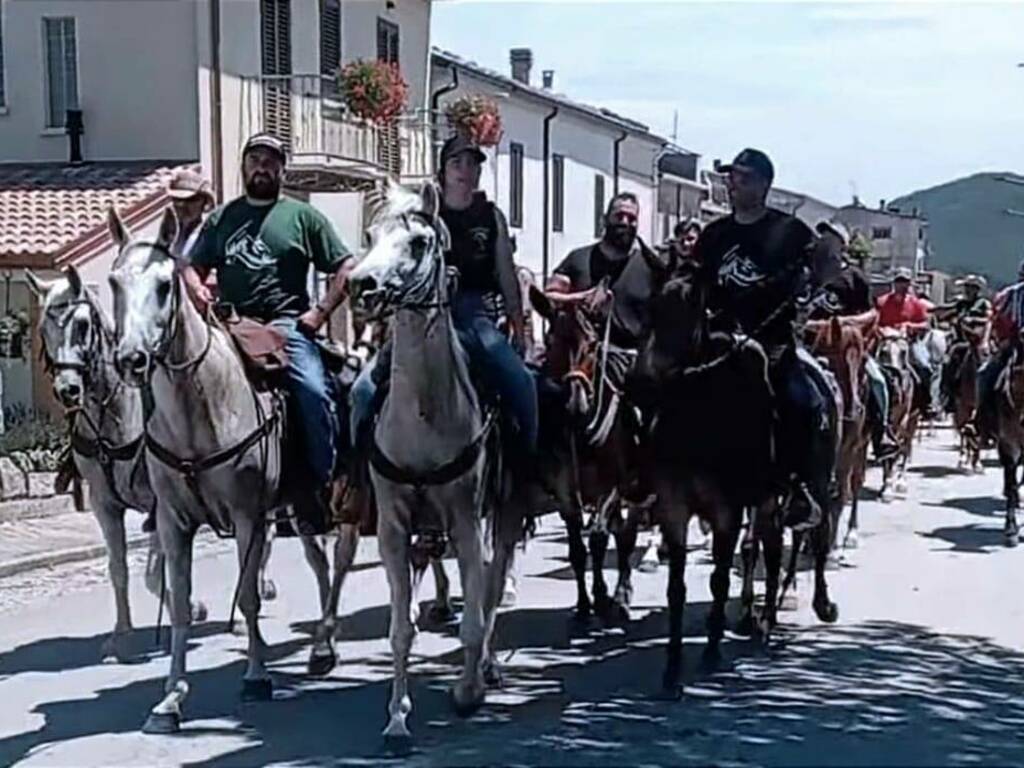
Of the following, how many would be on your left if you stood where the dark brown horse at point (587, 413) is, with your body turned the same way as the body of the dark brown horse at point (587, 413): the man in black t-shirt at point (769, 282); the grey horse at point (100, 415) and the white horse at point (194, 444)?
1

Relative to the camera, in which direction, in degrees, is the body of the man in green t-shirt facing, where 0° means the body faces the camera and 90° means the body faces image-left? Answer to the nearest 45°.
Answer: approximately 0°

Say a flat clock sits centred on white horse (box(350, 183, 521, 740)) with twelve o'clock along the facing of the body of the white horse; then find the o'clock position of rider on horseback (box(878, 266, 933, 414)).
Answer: The rider on horseback is roughly at 7 o'clock from the white horse.

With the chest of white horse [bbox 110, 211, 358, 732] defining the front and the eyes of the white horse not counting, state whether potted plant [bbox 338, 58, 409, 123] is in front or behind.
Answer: behind

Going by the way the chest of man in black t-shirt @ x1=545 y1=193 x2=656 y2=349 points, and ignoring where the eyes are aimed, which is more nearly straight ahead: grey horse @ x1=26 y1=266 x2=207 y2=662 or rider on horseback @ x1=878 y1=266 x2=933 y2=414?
the grey horse

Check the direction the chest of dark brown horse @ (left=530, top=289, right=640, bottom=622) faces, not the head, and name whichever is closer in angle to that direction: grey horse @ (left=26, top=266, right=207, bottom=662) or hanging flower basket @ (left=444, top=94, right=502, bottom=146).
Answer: the grey horse

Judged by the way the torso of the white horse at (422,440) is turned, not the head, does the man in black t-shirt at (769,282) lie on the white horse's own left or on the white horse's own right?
on the white horse's own left

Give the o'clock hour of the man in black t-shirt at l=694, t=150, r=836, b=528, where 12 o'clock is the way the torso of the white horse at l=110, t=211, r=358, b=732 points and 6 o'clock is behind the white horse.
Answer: The man in black t-shirt is roughly at 7 o'clock from the white horse.

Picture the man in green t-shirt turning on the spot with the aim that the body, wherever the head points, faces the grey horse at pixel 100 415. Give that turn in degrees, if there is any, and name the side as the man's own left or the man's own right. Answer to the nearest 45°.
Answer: approximately 135° to the man's own right

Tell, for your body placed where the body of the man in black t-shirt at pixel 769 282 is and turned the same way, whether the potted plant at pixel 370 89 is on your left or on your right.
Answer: on your right
